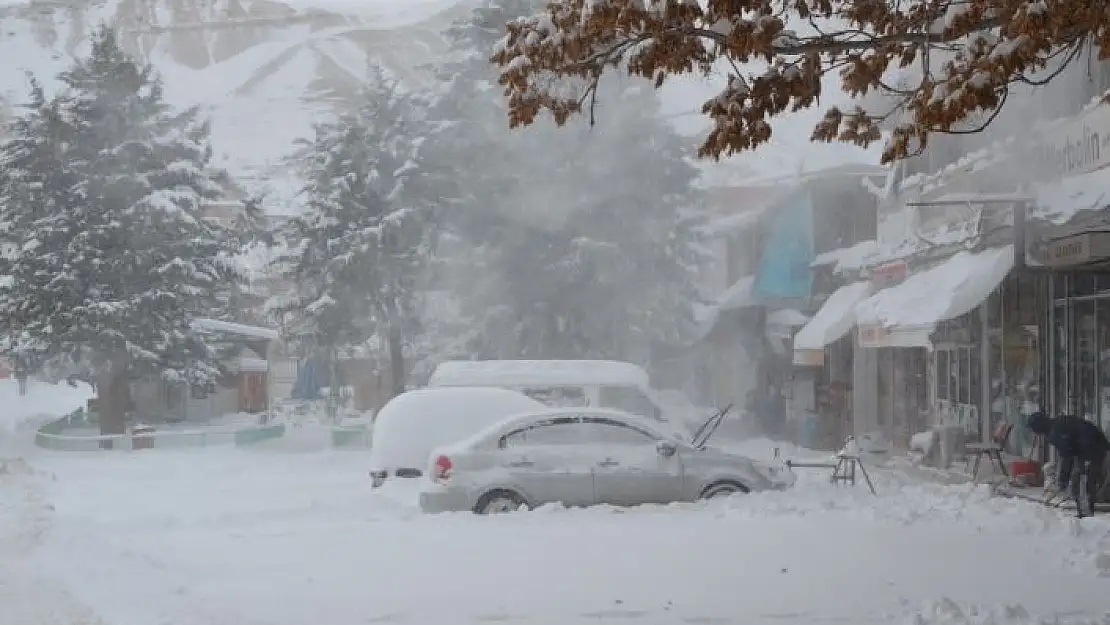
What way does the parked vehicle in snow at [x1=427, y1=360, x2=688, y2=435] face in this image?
to the viewer's right

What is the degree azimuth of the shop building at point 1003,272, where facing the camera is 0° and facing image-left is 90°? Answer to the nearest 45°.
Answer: approximately 45°

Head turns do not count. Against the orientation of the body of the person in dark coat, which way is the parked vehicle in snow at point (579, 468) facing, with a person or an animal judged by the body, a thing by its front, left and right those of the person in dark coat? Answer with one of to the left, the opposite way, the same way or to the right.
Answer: the opposite way

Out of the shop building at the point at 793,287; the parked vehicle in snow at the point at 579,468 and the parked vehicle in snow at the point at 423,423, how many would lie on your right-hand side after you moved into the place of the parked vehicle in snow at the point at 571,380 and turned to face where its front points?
2

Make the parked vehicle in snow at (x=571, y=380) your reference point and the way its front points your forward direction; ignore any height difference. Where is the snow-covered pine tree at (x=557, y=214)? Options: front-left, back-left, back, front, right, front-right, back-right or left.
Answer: left

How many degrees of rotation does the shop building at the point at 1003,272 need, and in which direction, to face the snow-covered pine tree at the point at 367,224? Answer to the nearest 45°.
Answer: approximately 90° to its right

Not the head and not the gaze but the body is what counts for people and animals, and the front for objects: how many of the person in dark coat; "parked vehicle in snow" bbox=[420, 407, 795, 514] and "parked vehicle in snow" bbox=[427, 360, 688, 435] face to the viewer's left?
1

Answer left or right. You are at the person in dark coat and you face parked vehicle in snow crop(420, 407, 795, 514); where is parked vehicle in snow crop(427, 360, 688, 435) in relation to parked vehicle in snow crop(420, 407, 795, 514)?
right

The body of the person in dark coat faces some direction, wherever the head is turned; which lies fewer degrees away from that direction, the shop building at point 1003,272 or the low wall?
the low wall

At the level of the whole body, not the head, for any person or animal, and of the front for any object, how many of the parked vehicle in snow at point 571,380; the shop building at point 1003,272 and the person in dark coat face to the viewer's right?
1

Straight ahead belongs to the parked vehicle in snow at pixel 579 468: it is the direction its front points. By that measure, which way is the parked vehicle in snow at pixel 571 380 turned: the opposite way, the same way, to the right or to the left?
the same way

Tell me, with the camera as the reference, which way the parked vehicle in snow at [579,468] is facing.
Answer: facing to the right of the viewer

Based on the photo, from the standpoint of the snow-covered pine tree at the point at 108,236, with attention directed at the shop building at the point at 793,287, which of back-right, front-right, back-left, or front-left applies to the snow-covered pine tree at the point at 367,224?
front-left

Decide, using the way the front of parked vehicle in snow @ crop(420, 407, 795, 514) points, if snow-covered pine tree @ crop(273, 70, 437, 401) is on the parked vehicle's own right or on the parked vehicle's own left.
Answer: on the parked vehicle's own left

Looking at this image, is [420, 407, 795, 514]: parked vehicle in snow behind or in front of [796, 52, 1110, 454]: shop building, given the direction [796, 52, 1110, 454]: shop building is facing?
in front

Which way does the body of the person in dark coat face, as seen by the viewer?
to the viewer's left

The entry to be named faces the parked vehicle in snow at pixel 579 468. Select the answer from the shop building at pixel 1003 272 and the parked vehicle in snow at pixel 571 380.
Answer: the shop building

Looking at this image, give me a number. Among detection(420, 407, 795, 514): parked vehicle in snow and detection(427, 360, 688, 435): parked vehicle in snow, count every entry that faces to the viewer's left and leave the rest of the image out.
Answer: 0
